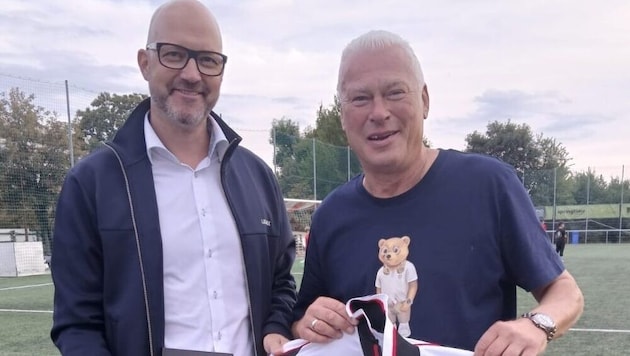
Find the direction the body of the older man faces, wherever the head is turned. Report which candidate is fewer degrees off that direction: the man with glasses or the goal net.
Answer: the man with glasses

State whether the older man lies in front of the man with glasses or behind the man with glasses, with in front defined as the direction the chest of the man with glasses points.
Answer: in front

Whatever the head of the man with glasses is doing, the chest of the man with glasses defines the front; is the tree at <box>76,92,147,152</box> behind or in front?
behind

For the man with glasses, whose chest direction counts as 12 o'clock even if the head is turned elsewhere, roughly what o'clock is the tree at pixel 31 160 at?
The tree is roughly at 7 o'clock from the man with glasses.

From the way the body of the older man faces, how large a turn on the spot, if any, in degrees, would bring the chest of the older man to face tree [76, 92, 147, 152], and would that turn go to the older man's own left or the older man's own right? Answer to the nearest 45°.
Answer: approximately 90° to the older man's own right

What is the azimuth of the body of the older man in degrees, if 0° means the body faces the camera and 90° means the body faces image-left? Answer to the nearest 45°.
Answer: approximately 45°
